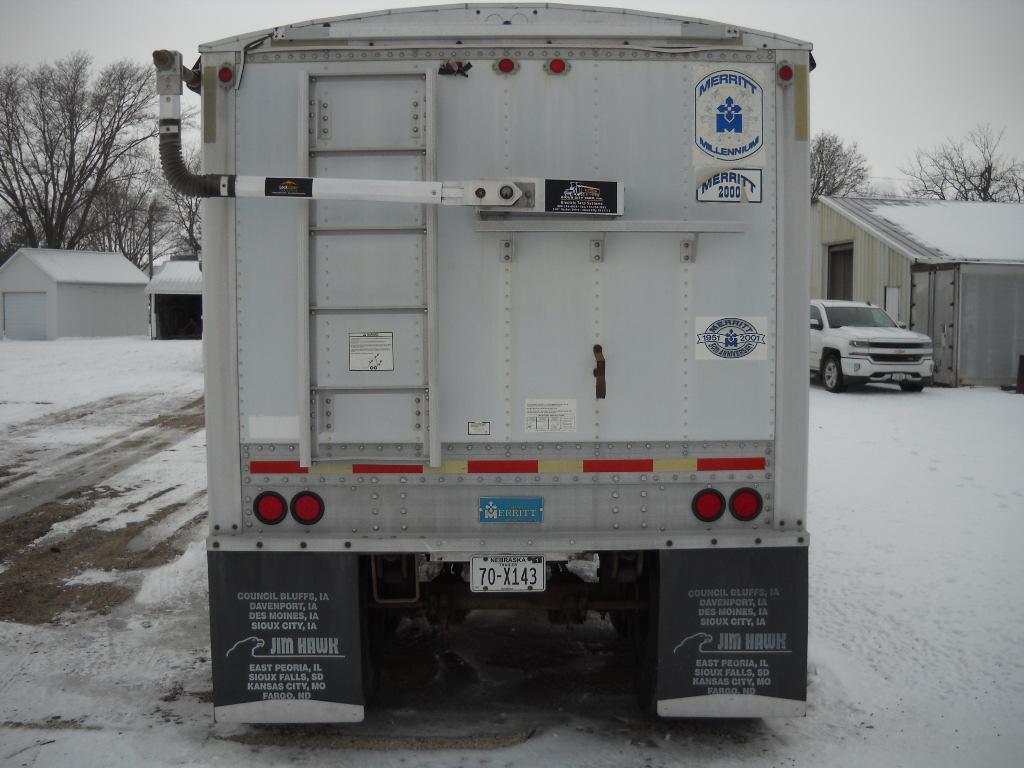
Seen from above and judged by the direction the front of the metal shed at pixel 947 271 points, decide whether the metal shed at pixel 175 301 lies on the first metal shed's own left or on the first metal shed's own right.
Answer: on the first metal shed's own right

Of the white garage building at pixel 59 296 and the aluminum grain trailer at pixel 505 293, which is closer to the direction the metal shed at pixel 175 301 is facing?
the aluminum grain trailer

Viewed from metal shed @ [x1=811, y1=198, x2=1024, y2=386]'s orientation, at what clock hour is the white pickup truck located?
The white pickup truck is roughly at 11 o'clock from the metal shed.

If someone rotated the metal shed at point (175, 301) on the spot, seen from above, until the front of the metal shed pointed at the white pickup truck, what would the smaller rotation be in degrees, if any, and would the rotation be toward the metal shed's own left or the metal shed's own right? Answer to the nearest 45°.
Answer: approximately 45° to the metal shed's own left

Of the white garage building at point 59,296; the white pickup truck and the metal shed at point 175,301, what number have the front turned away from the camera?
0

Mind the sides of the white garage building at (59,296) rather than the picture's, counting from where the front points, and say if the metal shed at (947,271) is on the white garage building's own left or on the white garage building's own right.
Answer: on the white garage building's own left

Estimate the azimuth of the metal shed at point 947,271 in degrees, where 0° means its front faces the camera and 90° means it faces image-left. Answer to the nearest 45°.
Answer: approximately 45°

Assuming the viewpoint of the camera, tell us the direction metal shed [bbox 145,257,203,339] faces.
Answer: facing the viewer

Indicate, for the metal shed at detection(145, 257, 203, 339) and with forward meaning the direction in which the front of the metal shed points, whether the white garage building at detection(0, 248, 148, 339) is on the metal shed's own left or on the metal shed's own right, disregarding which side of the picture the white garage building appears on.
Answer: on the metal shed's own right

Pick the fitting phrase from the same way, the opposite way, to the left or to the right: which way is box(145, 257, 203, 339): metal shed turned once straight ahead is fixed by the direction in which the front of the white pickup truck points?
the same way

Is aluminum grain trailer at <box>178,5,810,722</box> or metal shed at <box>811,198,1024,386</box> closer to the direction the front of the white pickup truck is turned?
the aluminum grain trailer

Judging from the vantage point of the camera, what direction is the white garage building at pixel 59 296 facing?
facing the viewer and to the left of the viewer

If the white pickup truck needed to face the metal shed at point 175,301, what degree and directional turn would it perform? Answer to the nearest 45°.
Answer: approximately 180°

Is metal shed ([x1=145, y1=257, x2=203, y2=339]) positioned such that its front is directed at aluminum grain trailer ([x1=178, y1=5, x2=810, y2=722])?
yes

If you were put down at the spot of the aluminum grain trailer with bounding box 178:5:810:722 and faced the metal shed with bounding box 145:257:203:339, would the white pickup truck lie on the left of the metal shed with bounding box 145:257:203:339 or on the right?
right
